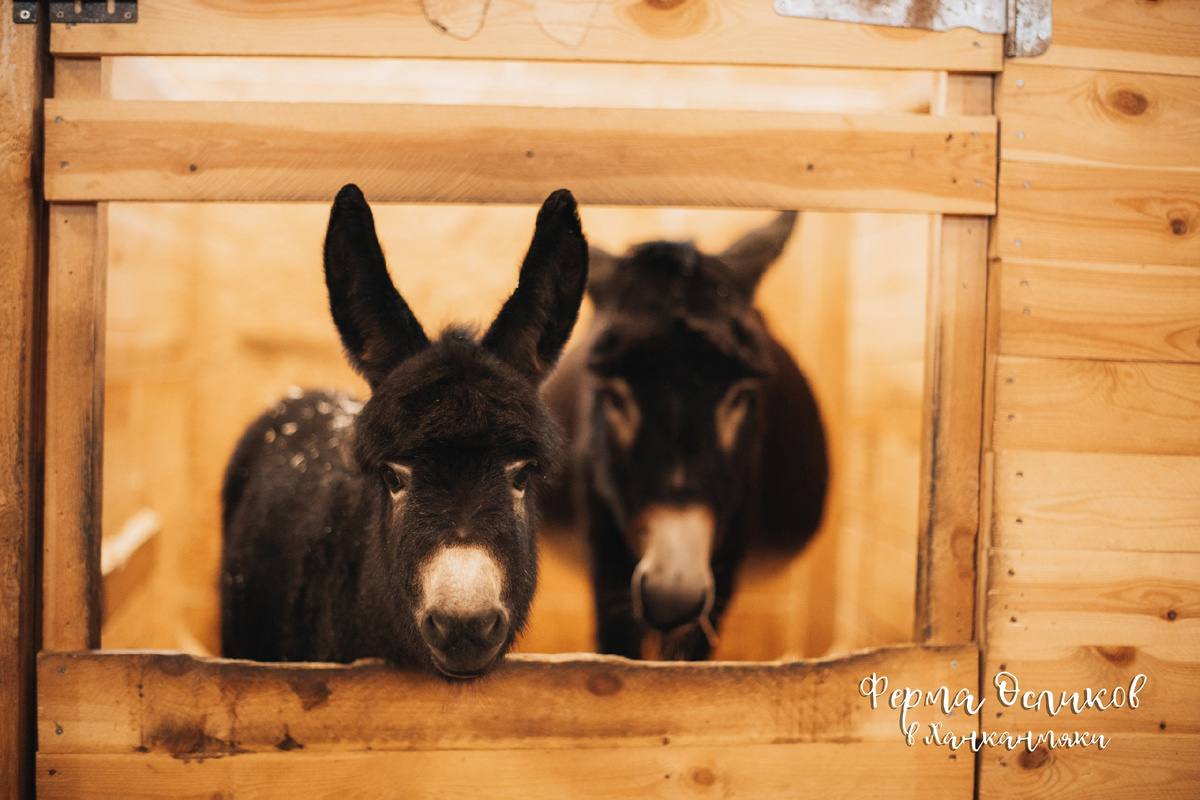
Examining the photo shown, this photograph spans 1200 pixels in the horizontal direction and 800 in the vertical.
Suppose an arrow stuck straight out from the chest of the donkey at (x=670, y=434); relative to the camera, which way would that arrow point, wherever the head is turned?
toward the camera

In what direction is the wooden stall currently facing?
toward the camera
